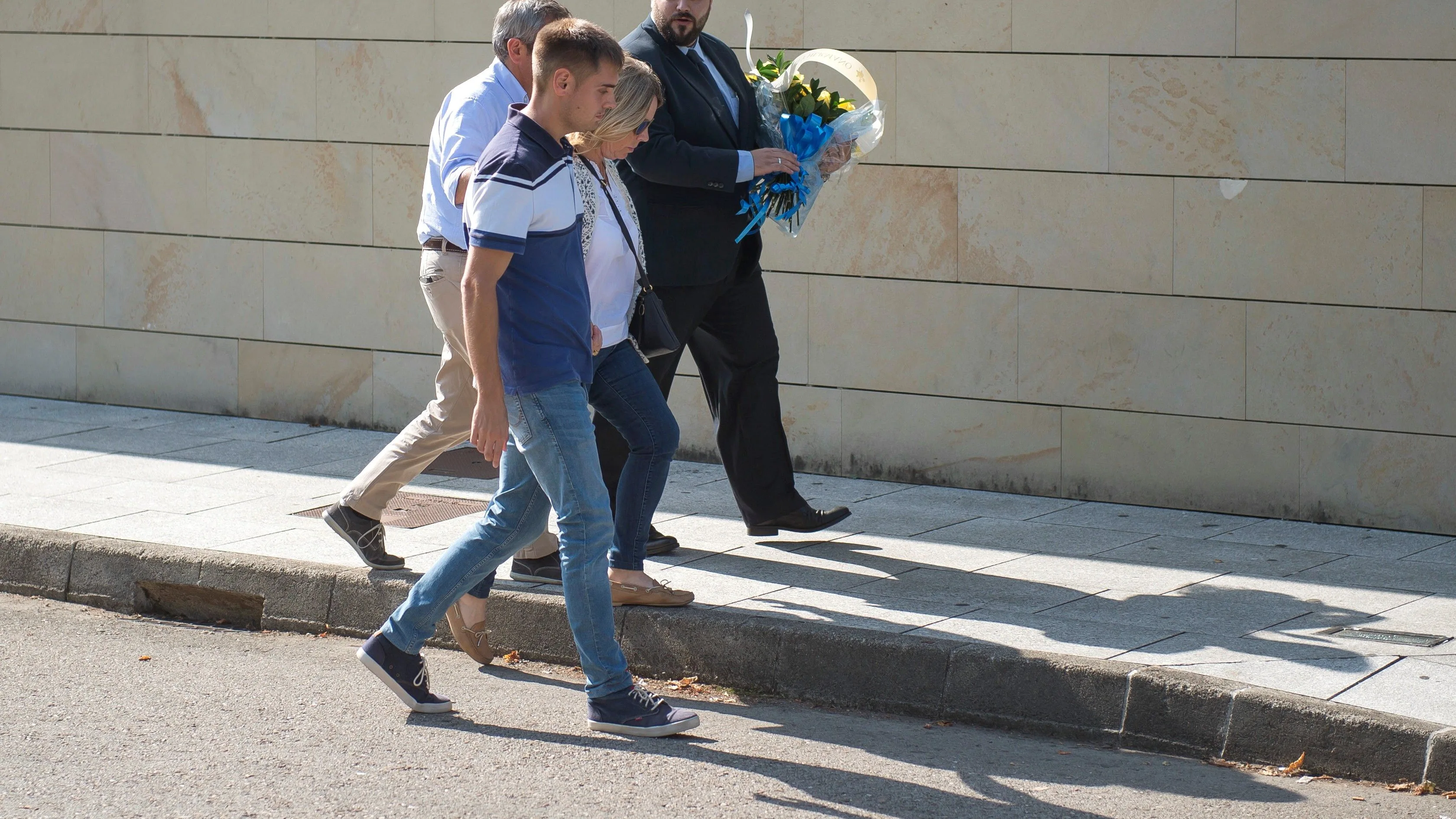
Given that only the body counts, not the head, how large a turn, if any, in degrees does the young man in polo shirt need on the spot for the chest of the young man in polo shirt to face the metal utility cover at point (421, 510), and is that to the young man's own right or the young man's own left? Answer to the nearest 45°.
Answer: approximately 90° to the young man's own left

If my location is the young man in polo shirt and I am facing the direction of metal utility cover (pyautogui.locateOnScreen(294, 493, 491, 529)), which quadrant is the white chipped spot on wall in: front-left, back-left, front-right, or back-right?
front-right

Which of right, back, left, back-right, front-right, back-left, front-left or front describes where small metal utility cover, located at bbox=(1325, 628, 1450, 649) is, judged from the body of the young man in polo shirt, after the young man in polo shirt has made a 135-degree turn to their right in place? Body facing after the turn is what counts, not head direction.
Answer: back-left

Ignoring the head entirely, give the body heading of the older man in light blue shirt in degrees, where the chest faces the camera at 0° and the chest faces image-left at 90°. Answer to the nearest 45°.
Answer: approximately 270°

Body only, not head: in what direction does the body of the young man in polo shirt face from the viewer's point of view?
to the viewer's right

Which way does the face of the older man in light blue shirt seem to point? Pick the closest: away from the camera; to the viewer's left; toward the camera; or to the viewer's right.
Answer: to the viewer's right

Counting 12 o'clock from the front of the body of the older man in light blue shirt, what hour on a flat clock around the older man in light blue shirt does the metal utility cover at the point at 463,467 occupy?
The metal utility cover is roughly at 9 o'clock from the older man in light blue shirt.

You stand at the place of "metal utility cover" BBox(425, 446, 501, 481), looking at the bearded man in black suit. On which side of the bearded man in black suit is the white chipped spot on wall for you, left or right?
left

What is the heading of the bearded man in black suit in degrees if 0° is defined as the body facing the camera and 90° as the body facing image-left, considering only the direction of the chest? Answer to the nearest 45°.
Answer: approximately 315°

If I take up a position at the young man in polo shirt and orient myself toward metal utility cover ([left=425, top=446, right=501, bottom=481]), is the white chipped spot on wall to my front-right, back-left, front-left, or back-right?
front-right

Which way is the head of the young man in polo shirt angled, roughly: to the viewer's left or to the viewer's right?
to the viewer's right
